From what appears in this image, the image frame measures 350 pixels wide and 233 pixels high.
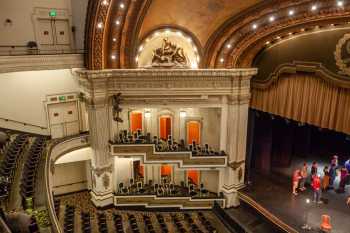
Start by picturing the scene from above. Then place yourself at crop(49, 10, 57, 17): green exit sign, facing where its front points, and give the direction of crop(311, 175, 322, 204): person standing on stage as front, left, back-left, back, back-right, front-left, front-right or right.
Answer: front-left

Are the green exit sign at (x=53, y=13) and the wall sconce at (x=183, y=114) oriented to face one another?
no

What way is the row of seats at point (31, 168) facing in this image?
to the viewer's right

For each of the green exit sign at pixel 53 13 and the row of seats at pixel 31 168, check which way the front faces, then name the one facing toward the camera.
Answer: the green exit sign

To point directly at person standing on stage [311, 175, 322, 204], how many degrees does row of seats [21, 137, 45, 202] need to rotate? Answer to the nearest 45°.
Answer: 0° — it already faces them

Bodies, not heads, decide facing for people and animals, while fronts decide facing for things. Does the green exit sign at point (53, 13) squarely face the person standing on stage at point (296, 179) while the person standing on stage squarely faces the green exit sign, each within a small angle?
no

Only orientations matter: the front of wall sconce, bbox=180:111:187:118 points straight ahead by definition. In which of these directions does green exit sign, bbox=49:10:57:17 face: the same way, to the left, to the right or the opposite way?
the same way

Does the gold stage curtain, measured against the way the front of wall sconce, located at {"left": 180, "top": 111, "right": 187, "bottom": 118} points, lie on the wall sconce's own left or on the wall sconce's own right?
on the wall sconce's own left

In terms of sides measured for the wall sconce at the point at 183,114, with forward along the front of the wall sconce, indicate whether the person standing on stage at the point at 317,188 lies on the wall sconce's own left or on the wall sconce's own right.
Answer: on the wall sconce's own left

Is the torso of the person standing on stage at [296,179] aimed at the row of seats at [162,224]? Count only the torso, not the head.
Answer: no

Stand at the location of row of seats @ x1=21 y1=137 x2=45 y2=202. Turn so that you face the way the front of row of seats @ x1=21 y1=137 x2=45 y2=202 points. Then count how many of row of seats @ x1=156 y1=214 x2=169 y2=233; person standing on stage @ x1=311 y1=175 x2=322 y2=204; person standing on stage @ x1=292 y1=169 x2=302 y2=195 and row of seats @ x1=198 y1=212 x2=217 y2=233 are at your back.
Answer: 0

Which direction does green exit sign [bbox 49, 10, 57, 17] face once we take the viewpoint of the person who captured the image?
facing the viewer

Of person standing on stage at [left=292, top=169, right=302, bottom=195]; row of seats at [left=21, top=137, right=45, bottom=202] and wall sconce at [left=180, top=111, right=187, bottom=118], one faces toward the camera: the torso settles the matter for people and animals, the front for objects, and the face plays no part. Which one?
the wall sconce
